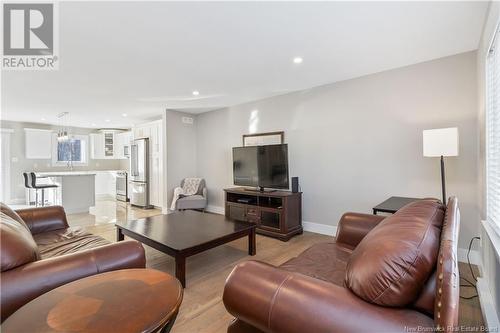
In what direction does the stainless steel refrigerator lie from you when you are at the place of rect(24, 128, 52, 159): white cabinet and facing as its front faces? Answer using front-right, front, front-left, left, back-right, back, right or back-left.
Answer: front-left

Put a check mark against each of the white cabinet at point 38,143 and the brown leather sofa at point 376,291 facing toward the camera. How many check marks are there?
1

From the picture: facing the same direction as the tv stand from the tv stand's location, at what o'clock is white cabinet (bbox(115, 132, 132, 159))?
The white cabinet is roughly at 3 o'clock from the tv stand.

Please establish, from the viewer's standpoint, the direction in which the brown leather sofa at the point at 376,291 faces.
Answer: facing to the left of the viewer

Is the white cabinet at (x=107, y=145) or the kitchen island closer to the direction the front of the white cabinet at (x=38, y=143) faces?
the kitchen island

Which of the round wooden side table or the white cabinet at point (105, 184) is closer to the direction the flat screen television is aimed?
the round wooden side table

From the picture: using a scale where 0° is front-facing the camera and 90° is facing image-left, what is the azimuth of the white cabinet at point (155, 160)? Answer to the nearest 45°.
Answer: approximately 45°

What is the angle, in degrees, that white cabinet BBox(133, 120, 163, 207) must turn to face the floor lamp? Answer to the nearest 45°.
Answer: approximately 90° to its left

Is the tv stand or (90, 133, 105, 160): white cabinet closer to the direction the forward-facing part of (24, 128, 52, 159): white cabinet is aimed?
the tv stand

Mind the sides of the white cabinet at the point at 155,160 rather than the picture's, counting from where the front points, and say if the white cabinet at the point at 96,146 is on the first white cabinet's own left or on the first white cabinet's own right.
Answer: on the first white cabinet's own right

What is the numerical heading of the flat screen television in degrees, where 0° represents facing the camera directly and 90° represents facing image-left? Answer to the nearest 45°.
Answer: approximately 45°

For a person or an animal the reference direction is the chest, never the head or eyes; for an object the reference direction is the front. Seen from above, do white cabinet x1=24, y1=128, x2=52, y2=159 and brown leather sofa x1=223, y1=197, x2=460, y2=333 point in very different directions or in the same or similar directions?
very different directions
